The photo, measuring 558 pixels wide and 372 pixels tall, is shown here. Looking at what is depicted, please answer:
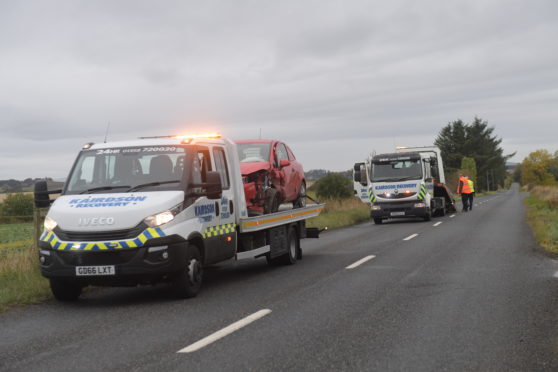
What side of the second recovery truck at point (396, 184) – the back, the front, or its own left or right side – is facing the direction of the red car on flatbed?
front

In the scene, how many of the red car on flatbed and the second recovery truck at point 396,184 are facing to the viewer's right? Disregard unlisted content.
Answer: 0

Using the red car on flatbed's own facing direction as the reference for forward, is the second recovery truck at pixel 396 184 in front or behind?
behind

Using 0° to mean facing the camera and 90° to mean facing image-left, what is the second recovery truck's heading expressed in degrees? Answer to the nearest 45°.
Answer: approximately 0°
